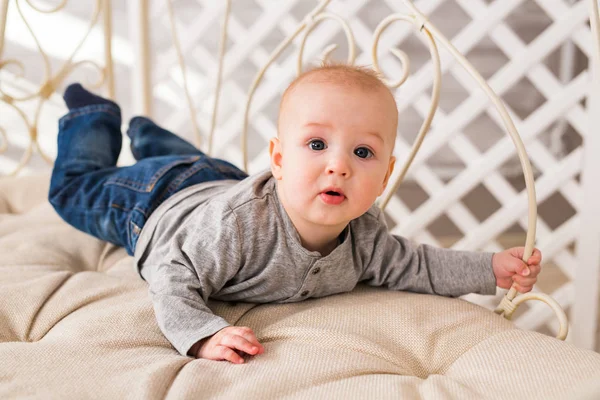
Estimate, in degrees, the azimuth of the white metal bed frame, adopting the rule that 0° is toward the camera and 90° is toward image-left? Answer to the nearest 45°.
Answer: approximately 45°
